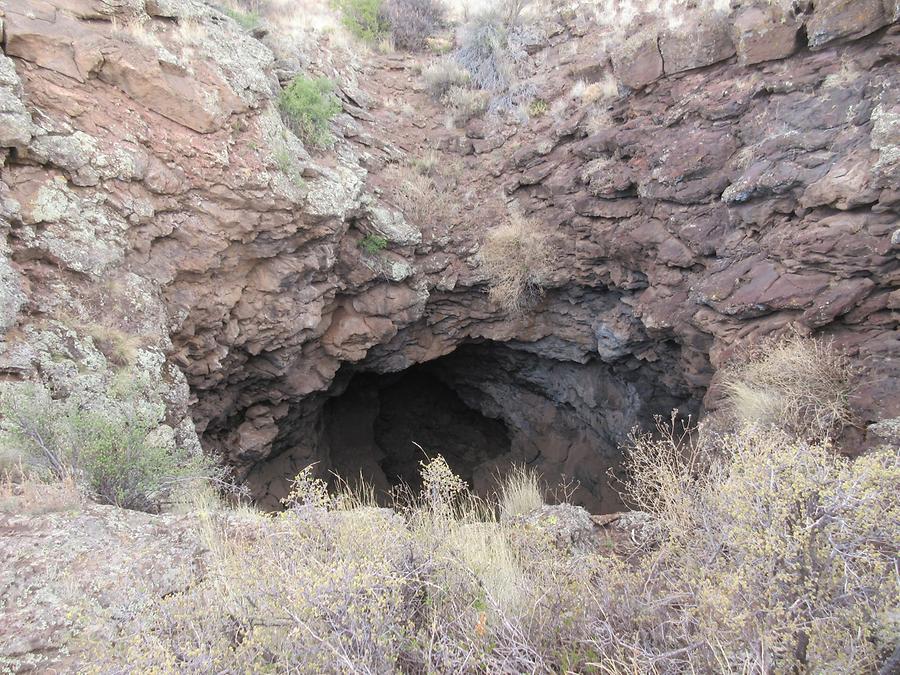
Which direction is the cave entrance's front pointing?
toward the camera

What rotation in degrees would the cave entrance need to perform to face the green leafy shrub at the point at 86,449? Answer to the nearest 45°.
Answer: approximately 45° to its right
